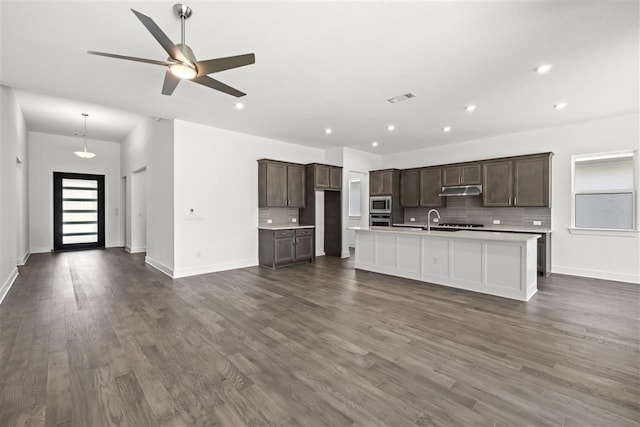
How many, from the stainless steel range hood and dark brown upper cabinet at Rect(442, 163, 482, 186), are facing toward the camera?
2

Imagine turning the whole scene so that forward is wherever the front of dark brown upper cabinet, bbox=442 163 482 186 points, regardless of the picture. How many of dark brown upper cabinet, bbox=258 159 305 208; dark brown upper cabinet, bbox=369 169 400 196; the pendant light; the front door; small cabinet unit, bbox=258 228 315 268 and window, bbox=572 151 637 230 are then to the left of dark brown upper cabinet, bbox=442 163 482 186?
1

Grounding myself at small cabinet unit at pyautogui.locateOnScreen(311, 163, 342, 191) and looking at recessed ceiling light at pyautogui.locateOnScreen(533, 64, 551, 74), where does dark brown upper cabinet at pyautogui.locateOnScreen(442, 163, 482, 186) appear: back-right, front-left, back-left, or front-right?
front-left

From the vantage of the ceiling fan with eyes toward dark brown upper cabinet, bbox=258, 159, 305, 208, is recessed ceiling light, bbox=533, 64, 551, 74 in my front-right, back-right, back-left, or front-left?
front-right

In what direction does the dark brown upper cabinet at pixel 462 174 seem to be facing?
toward the camera

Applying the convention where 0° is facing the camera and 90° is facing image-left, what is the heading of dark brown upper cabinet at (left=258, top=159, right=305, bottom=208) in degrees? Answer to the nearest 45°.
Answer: approximately 315°

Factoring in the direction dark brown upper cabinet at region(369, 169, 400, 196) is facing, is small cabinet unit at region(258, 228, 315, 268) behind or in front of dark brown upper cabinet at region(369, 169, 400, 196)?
in front

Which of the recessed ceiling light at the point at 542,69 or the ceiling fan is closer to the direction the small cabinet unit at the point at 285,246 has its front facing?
the recessed ceiling light

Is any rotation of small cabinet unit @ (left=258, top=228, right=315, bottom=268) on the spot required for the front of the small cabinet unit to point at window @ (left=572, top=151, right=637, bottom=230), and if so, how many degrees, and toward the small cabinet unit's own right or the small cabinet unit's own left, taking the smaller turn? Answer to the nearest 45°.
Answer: approximately 45° to the small cabinet unit's own left

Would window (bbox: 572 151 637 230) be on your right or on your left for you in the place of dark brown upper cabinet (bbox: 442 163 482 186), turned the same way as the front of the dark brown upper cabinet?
on your left

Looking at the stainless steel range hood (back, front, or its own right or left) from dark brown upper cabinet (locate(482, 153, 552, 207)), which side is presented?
left

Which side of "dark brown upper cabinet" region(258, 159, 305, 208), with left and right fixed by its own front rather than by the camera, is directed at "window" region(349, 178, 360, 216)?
left

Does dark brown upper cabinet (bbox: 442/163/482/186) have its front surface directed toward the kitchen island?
yes

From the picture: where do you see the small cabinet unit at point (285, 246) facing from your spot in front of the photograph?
facing the viewer and to the right of the viewer

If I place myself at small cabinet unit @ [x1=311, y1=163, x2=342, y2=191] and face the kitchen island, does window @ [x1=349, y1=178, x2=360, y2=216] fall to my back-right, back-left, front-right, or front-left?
back-left
